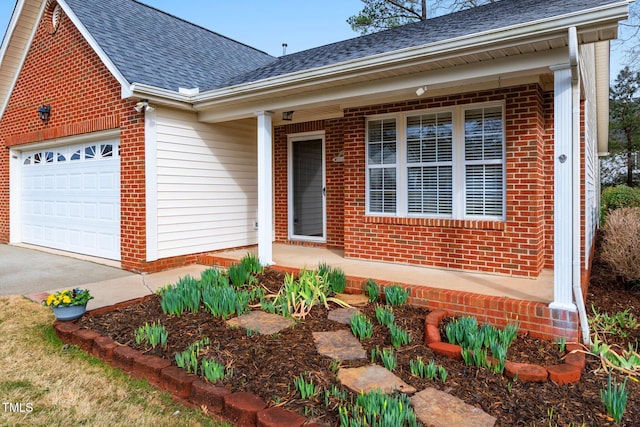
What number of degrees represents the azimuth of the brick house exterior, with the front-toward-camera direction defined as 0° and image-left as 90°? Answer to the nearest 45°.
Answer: approximately 45°

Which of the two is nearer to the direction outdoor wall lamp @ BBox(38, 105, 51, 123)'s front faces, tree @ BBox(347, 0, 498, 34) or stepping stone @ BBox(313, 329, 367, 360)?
the stepping stone

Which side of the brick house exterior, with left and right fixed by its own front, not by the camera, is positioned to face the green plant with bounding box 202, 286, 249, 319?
front

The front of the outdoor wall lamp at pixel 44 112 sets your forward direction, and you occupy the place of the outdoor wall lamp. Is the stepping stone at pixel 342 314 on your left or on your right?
on your left

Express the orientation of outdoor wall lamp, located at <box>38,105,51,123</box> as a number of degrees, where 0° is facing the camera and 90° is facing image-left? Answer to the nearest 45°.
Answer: approximately 45°

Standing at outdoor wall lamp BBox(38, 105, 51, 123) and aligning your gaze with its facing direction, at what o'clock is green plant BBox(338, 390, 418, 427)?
The green plant is roughly at 10 o'clock from the outdoor wall lamp.

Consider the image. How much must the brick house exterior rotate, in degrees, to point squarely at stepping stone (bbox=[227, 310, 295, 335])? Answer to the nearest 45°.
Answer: approximately 45° to its left

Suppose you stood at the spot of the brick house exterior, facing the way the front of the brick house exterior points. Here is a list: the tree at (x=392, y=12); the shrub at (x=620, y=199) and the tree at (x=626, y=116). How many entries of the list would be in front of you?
0

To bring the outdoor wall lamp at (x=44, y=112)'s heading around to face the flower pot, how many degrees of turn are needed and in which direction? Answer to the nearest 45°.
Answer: approximately 45° to its left

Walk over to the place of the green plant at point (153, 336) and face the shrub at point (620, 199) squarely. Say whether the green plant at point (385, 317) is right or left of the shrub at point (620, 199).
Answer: right

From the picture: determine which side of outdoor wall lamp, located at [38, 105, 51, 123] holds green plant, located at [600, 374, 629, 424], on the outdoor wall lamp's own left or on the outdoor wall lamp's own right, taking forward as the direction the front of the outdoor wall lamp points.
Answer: on the outdoor wall lamp's own left

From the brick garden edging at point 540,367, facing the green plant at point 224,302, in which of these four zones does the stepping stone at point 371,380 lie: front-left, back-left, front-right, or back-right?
front-left

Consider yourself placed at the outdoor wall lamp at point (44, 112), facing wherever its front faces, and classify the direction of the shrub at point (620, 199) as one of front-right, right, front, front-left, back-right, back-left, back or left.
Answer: back-left

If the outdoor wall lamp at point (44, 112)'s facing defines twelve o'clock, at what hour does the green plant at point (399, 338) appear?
The green plant is roughly at 10 o'clock from the outdoor wall lamp.

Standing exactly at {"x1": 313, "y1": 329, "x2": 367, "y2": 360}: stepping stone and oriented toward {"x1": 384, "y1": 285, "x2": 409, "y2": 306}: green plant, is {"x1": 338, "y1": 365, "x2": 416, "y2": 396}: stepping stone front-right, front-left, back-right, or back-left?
back-right

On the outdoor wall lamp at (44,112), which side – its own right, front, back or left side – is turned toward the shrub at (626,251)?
left

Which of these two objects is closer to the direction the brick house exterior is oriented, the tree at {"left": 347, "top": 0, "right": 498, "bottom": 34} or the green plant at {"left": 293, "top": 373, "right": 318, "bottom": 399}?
the green plant

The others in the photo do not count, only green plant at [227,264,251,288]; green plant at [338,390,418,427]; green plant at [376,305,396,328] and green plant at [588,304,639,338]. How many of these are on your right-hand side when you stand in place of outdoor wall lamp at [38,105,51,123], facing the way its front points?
0

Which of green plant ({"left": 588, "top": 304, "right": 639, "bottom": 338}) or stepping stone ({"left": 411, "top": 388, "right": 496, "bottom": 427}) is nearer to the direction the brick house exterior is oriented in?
the stepping stone
